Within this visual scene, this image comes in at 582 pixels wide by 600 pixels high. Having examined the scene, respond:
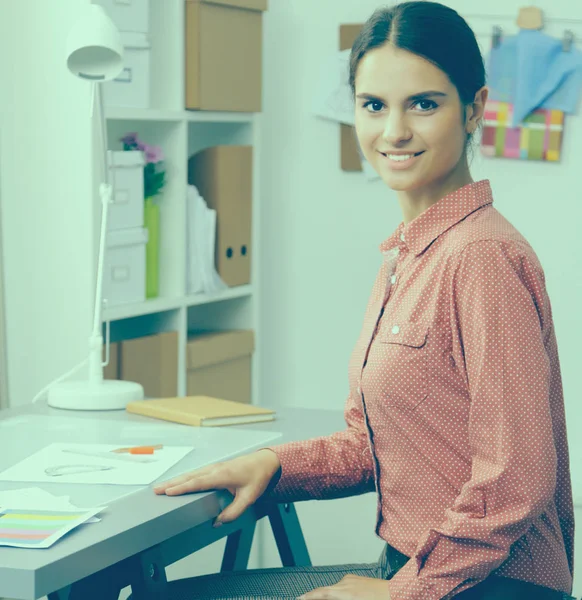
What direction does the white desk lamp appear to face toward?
toward the camera

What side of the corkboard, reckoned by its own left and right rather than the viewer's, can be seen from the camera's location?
front

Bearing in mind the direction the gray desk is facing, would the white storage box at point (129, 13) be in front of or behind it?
behind

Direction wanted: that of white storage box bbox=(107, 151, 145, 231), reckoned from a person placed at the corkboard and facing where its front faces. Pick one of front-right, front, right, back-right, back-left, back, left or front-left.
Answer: front-right

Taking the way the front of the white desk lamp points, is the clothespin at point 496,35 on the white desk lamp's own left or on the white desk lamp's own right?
on the white desk lamp's own left

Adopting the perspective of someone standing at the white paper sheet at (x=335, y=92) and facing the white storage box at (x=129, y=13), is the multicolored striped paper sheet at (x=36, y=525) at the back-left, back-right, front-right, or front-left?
front-left

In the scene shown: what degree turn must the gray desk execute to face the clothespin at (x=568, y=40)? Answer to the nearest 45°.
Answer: approximately 90° to its left

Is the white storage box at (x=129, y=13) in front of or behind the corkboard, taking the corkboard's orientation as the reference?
in front

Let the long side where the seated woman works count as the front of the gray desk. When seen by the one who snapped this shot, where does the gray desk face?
facing the viewer and to the right of the viewer
